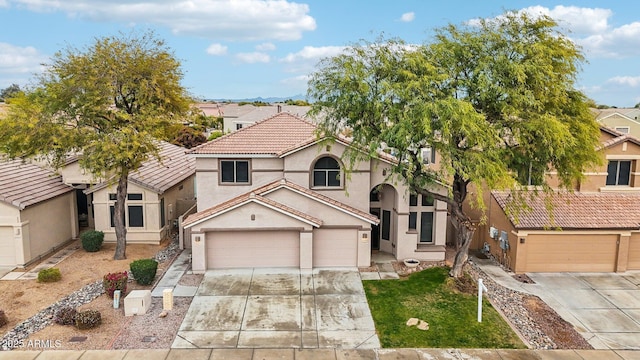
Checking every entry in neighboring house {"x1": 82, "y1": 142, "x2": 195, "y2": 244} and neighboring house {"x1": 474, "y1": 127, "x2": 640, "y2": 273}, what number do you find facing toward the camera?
2

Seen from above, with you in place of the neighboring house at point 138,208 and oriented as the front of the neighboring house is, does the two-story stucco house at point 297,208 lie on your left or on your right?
on your left

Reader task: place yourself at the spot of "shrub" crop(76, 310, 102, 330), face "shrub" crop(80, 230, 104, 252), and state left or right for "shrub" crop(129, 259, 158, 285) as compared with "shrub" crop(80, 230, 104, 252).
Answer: right

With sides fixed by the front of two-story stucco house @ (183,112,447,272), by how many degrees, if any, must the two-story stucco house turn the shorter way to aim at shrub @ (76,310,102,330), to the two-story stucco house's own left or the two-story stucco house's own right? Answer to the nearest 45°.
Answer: approximately 45° to the two-story stucco house's own right

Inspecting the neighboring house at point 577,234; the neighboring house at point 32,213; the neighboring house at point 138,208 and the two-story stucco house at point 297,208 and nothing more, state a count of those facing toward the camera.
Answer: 4

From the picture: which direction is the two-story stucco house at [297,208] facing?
toward the camera

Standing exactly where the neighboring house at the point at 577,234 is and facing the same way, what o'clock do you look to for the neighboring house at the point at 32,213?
the neighboring house at the point at 32,213 is roughly at 2 o'clock from the neighboring house at the point at 577,234.

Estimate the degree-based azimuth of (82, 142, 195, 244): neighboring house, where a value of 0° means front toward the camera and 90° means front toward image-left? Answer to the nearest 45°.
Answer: approximately 0°

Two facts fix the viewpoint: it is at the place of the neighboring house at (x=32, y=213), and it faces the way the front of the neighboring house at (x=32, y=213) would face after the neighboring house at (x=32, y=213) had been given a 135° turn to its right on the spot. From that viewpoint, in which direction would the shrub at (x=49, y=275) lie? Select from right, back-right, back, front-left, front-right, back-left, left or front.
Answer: back-left

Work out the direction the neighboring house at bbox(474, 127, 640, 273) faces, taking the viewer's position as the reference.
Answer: facing the viewer

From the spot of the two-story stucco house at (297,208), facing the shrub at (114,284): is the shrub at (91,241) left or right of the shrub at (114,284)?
right
